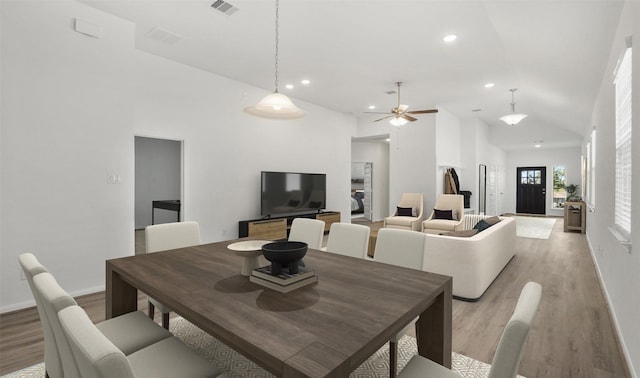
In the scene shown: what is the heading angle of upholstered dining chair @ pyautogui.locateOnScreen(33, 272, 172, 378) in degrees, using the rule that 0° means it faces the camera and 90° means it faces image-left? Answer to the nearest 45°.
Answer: approximately 225°

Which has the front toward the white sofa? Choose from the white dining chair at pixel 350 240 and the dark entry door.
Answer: the dark entry door

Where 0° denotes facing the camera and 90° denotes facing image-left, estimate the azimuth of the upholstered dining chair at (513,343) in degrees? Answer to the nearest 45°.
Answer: approximately 90°

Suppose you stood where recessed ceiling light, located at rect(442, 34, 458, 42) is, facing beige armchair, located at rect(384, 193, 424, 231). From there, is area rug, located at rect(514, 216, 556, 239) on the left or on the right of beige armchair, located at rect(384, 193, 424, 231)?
right

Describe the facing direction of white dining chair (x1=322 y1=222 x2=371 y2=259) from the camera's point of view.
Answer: facing the viewer and to the left of the viewer

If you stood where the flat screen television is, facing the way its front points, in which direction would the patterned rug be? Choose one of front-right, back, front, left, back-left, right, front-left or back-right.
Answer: front-right

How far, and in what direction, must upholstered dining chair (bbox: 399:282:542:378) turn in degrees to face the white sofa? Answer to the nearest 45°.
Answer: approximately 90° to its right

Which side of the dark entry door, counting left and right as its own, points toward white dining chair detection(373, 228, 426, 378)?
front

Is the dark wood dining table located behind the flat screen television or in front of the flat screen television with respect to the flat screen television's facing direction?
in front

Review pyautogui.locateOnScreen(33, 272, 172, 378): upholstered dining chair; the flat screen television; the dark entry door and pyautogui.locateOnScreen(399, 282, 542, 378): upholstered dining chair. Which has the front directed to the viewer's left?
pyautogui.locateOnScreen(399, 282, 542, 378): upholstered dining chair

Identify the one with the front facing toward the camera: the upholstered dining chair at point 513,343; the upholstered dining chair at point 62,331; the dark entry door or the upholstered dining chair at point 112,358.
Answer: the dark entry door

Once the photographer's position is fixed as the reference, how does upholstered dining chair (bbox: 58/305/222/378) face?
facing away from the viewer and to the right of the viewer

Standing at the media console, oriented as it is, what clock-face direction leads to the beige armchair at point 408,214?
The beige armchair is roughly at 10 o'clock from the media console.

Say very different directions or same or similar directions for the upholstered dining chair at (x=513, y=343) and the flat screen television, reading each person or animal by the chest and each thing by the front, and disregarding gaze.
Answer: very different directions

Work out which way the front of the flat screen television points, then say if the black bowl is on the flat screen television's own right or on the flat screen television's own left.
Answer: on the flat screen television's own right
